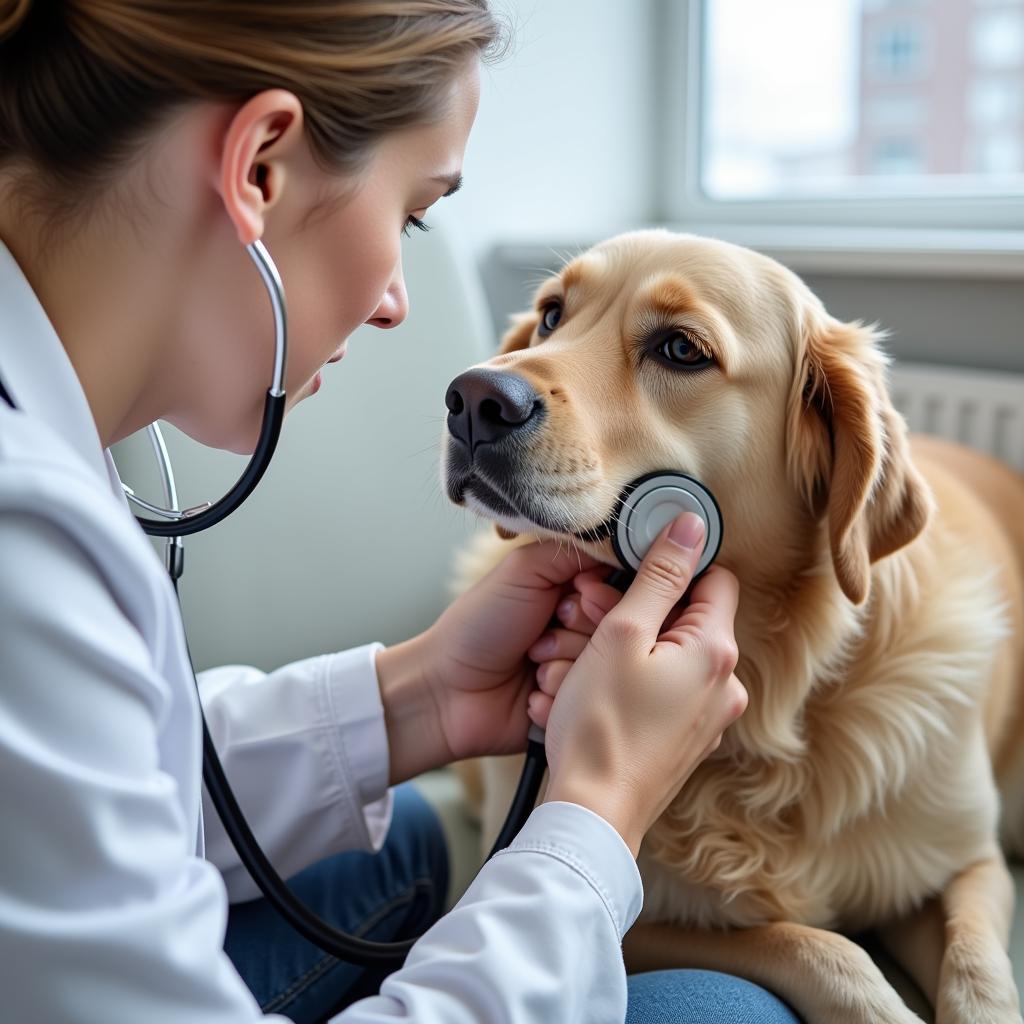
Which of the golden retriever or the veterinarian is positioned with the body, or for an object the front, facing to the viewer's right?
the veterinarian

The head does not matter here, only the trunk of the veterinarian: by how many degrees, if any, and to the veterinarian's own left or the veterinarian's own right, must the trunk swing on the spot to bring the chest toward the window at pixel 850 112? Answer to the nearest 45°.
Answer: approximately 45° to the veterinarian's own left

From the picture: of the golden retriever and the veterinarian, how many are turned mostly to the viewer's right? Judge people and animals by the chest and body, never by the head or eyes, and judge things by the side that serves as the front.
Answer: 1

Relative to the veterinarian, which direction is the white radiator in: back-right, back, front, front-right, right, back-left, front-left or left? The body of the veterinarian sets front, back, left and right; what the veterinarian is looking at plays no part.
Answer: front-left

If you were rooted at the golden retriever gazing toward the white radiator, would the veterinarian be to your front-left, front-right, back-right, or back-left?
back-left

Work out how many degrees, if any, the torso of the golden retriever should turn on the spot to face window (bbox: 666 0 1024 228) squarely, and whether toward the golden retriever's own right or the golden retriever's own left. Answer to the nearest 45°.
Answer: approximately 135° to the golden retriever's own right

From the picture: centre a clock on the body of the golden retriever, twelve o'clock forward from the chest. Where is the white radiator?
The white radiator is roughly at 5 o'clock from the golden retriever.

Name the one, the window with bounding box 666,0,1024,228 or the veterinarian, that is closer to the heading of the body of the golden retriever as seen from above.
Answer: the veterinarian

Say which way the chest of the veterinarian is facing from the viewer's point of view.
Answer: to the viewer's right

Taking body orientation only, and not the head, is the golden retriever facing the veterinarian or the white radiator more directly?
the veterinarian

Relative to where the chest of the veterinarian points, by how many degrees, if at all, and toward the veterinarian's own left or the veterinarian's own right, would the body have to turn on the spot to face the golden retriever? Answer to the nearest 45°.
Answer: approximately 45° to the veterinarian's own left

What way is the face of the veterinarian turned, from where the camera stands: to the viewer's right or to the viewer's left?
to the viewer's right
